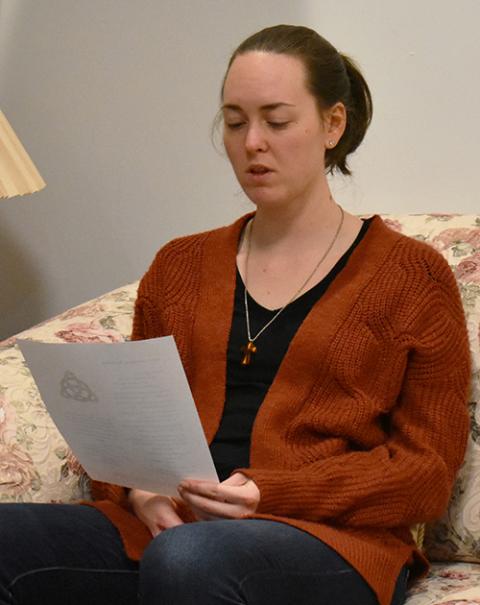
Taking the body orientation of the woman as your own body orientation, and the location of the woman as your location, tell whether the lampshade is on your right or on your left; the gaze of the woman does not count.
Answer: on your right
